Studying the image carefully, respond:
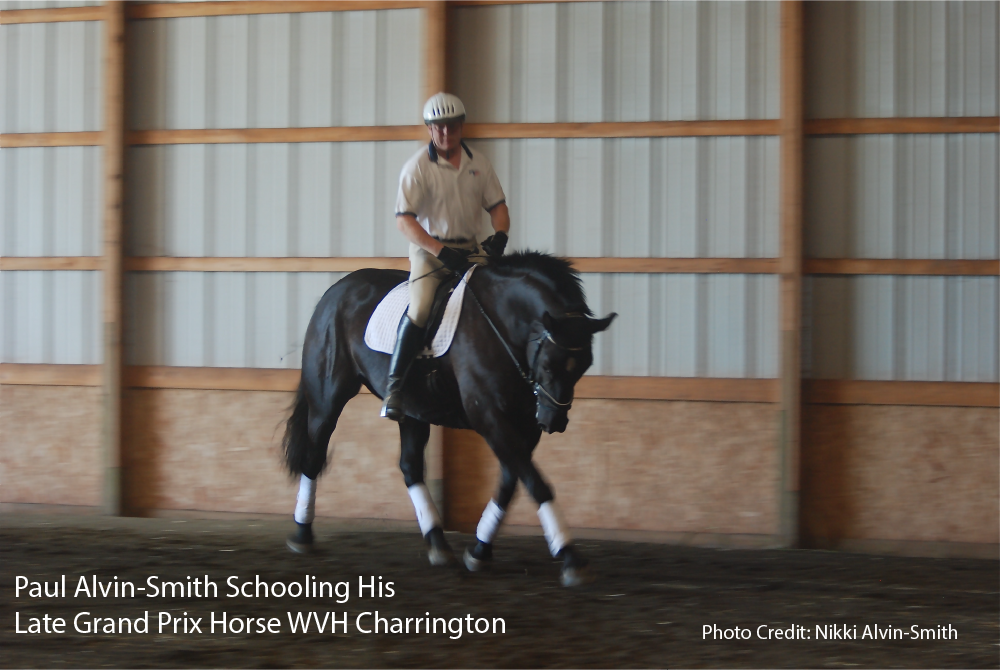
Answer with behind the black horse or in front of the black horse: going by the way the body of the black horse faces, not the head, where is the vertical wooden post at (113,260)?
behind

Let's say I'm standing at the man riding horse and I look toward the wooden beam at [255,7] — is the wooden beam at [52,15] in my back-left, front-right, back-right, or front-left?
front-left

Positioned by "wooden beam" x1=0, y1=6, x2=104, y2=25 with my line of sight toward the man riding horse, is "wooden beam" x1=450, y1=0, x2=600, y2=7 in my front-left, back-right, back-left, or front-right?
front-left

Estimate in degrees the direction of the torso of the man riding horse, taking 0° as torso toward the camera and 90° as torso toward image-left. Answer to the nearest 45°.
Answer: approximately 315°

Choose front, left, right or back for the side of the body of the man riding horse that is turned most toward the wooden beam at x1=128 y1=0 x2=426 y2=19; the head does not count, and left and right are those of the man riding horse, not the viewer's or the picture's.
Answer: back

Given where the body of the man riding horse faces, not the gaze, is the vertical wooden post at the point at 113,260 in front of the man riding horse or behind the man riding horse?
behind

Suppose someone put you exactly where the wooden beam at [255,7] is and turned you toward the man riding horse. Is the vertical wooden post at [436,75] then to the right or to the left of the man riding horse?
left

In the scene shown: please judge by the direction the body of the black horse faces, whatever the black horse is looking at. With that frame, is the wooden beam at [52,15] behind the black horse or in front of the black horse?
behind

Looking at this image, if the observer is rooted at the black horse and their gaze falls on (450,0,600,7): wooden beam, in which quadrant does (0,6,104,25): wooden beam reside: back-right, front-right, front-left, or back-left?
front-left
